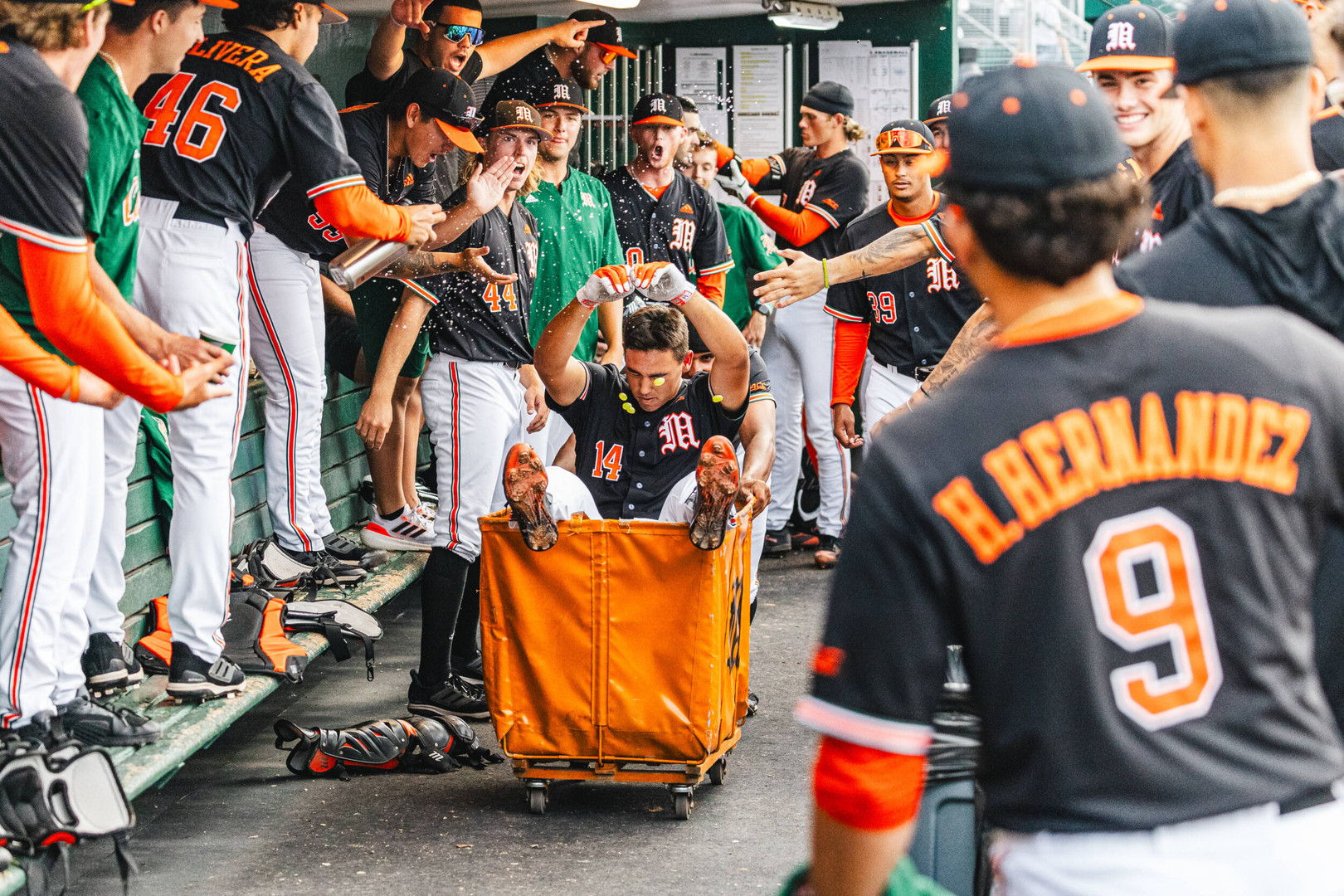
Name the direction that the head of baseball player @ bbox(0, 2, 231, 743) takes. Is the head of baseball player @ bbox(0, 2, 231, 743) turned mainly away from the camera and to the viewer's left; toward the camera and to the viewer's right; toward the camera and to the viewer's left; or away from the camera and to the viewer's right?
away from the camera and to the viewer's right

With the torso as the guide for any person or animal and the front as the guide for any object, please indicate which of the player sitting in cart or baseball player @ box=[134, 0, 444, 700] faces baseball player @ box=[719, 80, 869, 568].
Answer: baseball player @ box=[134, 0, 444, 700]

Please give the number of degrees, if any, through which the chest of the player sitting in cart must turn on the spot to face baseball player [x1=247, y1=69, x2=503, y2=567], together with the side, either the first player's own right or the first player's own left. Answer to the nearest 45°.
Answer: approximately 90° to the first player's own right

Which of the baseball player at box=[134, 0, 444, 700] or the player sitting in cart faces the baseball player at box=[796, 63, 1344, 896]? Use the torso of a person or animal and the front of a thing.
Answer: the player sitting in cart

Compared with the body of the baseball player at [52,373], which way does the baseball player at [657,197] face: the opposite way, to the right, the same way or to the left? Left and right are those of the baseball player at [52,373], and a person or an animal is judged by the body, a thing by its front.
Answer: to the right

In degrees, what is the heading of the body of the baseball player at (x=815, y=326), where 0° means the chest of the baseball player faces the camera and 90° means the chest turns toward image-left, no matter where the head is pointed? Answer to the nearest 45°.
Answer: approximately 45°

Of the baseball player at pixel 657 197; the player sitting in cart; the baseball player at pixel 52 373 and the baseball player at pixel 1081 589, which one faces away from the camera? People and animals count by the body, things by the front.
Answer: the baseball player at pixel 1081 589

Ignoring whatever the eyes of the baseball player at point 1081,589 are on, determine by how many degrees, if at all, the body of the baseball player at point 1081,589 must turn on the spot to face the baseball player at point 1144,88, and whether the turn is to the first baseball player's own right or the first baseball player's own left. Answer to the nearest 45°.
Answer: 0° — they already face them

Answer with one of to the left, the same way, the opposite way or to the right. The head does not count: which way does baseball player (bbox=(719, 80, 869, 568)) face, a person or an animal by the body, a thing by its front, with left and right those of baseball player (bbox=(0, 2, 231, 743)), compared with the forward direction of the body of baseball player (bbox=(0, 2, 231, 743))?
the opposite way

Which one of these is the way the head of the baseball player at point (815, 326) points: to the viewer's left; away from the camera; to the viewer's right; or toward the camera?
to the viewer's left

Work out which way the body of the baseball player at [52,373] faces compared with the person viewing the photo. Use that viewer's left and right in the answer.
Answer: facing to the right of the viewer
